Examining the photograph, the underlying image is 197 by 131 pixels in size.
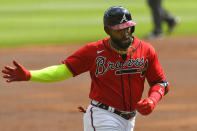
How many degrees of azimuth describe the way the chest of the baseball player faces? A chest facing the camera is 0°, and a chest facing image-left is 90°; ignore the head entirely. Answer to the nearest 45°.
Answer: approximately 315°

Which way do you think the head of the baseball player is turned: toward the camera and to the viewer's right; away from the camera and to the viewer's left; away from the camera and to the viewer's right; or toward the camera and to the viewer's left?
toward the camera and to the viewer's right
